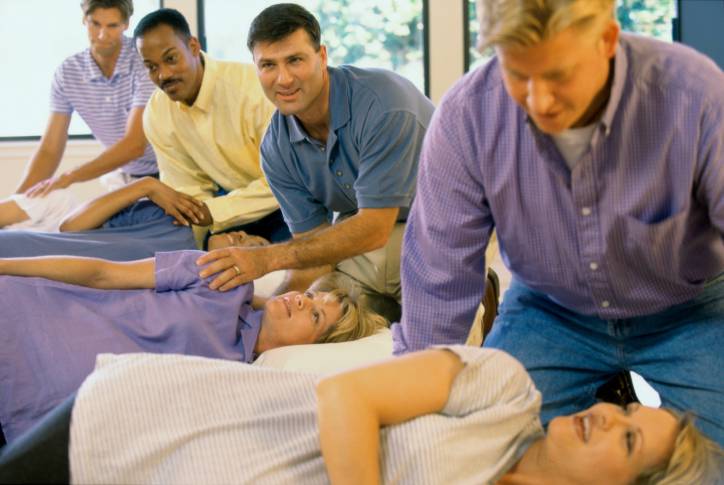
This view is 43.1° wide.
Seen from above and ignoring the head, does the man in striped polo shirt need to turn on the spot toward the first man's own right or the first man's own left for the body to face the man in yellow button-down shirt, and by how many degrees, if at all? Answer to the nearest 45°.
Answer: approximately 45° to the first man's own left

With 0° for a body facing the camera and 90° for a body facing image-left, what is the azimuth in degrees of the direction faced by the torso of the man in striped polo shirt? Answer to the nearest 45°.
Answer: approximately 45°

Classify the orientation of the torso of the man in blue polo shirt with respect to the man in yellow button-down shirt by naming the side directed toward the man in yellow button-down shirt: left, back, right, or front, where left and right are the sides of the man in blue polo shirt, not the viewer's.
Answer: right

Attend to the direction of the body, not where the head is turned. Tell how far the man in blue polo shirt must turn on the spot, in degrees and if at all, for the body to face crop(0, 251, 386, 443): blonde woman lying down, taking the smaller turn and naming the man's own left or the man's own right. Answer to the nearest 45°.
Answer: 0° — they already face them

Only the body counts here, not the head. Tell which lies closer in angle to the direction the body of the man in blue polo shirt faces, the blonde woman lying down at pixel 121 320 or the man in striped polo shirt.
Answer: the blonde woman lying down
